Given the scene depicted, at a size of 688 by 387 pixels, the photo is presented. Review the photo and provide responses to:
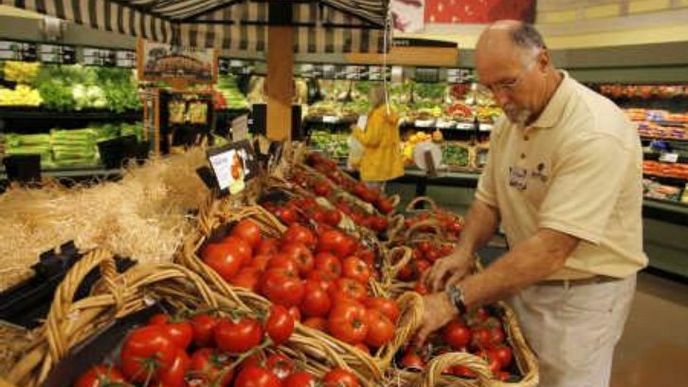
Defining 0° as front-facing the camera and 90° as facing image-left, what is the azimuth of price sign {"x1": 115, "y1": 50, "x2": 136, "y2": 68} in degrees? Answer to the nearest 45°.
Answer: approximately 0°

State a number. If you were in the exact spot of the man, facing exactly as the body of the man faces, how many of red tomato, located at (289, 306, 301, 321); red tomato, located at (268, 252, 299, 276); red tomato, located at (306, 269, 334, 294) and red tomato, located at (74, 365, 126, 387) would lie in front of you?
4

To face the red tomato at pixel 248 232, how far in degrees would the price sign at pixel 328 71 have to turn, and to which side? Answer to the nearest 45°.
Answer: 0° — it already faces it

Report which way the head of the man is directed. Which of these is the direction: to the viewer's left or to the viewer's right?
to the viewer's left

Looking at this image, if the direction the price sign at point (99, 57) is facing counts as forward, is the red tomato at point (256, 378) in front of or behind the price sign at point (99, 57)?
in front

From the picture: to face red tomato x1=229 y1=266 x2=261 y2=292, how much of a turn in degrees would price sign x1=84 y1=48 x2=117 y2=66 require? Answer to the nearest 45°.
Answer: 0° — it already faces it

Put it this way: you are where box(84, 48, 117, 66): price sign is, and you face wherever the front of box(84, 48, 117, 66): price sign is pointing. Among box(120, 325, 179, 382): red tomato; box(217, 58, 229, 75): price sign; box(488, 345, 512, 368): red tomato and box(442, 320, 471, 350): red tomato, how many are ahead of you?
3

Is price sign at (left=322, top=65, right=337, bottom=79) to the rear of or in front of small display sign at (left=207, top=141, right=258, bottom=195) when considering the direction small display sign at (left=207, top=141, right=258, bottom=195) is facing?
to the rear
